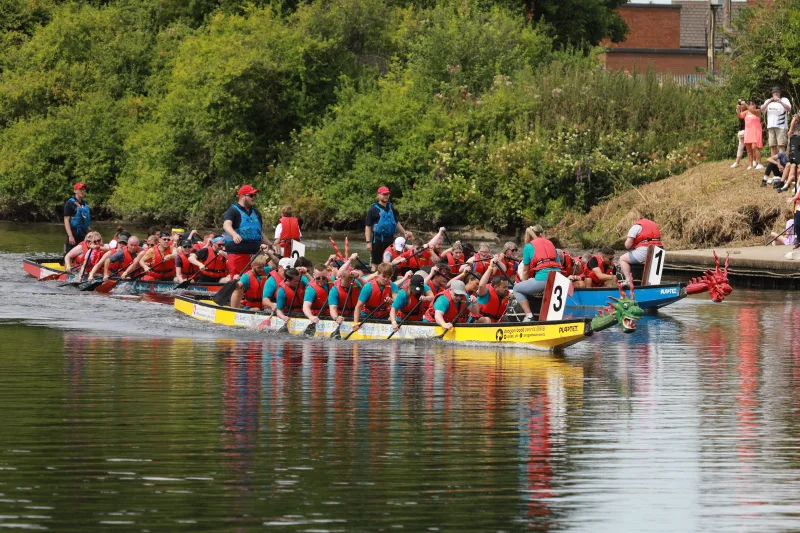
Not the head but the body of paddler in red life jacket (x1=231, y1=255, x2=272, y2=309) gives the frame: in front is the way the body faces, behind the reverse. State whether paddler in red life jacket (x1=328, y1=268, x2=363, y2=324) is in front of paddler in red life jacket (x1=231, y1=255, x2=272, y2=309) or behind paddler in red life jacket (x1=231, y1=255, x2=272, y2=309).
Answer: in front

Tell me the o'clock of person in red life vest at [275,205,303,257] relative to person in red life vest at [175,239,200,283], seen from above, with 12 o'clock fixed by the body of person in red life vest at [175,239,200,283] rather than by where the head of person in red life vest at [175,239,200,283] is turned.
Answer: person in red life vest at [275,205,303,257] is roughly at 12 o'clock from person in red life vest at [175,239,200,283].

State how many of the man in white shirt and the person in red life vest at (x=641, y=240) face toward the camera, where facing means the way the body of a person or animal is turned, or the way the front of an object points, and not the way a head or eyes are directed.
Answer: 1

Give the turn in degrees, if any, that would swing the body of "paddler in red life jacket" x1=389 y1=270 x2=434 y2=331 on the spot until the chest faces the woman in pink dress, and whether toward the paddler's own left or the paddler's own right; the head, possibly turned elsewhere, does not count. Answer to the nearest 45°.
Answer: approximately 90° to the paddler's own left

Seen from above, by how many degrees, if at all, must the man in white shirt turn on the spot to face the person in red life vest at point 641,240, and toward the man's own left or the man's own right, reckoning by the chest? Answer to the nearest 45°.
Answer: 0° — they already face them

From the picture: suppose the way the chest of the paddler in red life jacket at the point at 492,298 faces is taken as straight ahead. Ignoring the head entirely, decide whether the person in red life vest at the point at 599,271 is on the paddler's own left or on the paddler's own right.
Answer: on the paddler's own left

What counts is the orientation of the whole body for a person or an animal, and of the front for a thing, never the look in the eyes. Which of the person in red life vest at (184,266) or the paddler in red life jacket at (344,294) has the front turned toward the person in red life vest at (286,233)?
the person in red life vest at (184,266)

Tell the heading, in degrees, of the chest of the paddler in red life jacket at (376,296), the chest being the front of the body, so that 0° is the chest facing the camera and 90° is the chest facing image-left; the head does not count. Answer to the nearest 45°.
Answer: approximately 315°

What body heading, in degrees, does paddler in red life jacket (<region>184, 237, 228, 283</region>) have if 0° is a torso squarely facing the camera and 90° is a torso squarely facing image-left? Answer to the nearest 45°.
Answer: approximately 315°

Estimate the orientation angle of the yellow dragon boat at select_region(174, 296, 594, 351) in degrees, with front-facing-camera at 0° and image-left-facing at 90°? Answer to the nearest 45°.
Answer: approximately 315°
